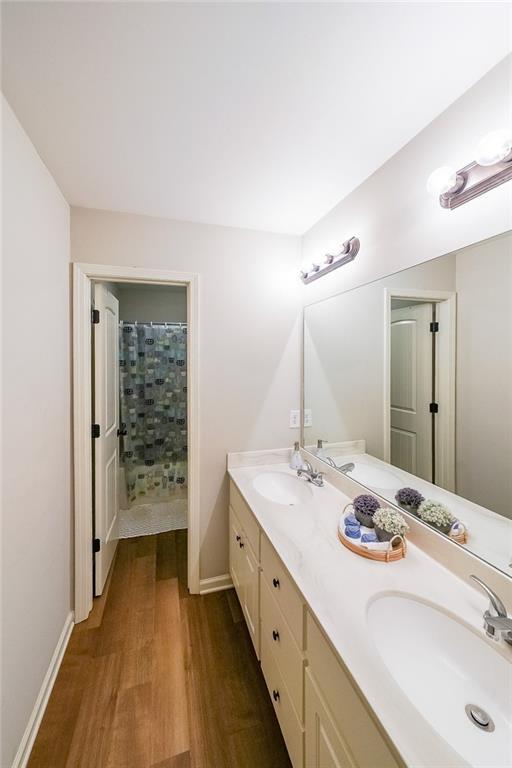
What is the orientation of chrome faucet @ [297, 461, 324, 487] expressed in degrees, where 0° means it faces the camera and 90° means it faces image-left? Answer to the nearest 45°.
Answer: approximately 45°

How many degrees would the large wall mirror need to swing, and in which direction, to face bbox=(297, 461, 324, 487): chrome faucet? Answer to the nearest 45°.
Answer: approximately 90° to its right

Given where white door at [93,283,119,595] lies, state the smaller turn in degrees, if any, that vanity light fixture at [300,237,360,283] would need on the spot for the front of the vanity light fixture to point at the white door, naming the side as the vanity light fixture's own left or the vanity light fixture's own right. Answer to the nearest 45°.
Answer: approximately 45° to the vanity light fixture's own right

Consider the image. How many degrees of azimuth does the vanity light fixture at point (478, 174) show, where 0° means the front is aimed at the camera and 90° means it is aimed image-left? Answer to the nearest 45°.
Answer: approximately 45°

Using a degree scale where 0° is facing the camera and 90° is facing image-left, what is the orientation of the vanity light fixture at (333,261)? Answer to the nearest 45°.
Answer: approximately 45°

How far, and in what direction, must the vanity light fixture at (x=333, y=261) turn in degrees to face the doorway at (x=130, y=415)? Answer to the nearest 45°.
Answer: approximately 45° to its right

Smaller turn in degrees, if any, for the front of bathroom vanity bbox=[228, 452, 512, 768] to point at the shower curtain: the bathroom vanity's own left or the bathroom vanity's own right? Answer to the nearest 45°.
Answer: approximately 90° to the bathroom vanity's own right

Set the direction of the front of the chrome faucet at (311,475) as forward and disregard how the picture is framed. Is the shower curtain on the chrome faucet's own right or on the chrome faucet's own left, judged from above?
on the chrome faucet's own right
